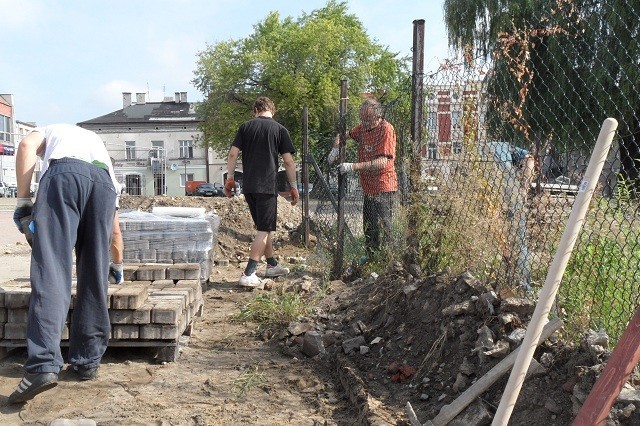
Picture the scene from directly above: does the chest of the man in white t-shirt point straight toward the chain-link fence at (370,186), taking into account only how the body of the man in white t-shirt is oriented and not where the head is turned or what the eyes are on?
no

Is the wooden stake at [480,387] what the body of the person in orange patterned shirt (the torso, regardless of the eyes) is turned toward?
no

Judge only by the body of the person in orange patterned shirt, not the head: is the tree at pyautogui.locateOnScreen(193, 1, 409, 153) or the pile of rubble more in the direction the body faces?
the pile of rubble

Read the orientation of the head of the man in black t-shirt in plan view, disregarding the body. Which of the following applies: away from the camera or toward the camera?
away from the camera

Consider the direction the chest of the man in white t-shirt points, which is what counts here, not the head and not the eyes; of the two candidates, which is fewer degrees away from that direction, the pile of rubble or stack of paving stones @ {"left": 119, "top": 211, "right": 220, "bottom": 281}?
the stack of paving stones

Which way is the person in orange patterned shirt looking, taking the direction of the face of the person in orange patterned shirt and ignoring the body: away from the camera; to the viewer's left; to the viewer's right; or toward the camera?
toward the camera

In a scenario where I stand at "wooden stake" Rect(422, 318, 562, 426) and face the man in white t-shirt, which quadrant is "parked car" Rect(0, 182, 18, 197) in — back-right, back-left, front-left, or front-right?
front-right

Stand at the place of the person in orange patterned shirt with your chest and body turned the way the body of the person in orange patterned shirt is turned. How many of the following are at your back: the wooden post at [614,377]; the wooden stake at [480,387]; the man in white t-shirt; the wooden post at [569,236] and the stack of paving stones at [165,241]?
0

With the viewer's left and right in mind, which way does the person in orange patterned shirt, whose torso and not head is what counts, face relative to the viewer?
facing the viewer and to the left of the viewer

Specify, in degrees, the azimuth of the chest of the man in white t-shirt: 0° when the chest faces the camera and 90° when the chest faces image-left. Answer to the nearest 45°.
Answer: approximately 135°

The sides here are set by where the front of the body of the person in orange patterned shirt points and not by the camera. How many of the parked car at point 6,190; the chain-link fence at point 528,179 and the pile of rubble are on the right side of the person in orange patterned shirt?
1

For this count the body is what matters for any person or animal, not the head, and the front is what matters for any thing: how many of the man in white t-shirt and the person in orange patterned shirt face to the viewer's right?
0
